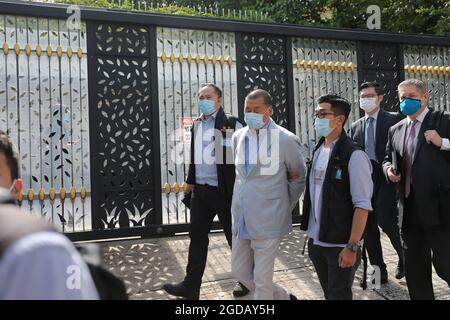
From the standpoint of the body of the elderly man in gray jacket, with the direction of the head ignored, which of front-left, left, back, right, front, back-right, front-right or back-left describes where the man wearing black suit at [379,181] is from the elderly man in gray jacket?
back

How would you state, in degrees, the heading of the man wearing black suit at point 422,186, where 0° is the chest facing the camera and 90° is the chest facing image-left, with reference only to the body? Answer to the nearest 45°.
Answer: approximately 45°

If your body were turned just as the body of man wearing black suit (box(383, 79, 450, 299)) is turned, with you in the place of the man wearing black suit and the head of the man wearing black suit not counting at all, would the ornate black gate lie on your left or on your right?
on your right

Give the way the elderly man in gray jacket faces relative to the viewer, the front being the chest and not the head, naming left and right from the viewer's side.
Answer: facing the viewer and to the left of the viewer

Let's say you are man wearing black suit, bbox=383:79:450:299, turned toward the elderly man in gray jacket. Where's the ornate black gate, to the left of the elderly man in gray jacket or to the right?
right

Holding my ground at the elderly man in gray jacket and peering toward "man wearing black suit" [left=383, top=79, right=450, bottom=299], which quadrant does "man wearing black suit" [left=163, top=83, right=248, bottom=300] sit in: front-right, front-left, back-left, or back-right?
back-left

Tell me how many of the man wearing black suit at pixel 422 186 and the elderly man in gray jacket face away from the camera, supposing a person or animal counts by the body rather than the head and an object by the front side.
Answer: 0

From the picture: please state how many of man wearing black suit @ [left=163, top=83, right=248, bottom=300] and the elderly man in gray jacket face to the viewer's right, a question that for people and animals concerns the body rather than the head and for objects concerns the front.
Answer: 0

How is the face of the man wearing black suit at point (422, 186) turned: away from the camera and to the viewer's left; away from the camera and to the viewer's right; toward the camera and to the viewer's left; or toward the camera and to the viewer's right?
toward the camera and to the viewer's left

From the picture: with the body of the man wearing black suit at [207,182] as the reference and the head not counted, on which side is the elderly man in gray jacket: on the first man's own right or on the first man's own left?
on the first man's own left

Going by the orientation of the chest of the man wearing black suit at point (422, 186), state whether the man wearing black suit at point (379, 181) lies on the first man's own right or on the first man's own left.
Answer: on the first man's own right

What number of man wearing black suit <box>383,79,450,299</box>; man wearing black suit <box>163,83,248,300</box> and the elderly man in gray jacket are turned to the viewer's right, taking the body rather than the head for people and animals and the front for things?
0
